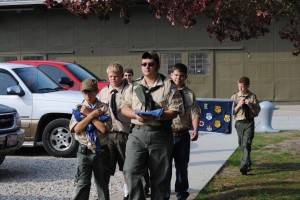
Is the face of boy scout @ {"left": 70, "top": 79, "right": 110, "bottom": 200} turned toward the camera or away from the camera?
toward the camera

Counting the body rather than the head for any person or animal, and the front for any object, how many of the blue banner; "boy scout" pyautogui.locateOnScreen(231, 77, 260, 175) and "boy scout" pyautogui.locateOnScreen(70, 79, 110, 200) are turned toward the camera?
3

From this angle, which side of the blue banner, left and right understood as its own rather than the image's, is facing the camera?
front

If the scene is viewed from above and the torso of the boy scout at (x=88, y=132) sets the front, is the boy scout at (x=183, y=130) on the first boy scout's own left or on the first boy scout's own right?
on the first boy scout's own left

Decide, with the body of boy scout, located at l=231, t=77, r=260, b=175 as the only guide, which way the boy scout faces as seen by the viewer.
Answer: toward the camera

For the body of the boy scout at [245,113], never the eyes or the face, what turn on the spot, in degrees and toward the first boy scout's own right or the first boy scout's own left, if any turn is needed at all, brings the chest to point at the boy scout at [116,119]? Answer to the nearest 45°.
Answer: approximately 45° to the first boy scout's own right

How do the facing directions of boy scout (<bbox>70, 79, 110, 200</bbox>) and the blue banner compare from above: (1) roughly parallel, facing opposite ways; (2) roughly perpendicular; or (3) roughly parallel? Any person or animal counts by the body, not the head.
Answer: roughly parallel
